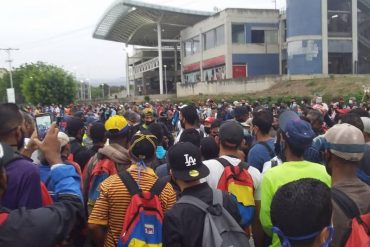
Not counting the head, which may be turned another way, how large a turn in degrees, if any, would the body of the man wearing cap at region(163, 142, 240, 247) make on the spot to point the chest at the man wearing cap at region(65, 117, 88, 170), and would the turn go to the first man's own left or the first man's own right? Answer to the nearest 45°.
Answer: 0° — they already face them

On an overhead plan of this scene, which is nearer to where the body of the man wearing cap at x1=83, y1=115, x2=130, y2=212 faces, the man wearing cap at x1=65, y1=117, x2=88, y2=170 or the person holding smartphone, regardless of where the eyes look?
the man wearing cap

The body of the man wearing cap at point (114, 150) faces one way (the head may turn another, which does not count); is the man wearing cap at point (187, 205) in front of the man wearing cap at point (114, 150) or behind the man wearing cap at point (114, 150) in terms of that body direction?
behind

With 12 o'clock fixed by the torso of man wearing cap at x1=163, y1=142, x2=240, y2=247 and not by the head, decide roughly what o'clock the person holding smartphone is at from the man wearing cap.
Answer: The person holding smartphone is roughly at 9 o'clock from the man wearing cap.

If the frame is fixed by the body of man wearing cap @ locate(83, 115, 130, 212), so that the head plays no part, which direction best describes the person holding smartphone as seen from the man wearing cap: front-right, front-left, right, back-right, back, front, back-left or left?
back

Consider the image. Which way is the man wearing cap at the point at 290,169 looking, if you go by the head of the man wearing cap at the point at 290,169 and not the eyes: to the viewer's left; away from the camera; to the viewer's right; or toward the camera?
away from the camera

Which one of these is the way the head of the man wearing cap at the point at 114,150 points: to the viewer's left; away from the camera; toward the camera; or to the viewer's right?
away from the camera

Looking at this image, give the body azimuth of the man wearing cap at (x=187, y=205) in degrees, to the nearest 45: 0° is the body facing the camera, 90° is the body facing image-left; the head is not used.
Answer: approximately 135°

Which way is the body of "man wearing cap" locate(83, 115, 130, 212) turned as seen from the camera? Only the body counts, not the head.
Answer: away from the camera

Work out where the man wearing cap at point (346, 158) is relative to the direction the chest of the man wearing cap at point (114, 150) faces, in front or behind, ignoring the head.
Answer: behind

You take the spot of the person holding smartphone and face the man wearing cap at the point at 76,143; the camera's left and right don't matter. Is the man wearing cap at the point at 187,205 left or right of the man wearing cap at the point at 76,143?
right

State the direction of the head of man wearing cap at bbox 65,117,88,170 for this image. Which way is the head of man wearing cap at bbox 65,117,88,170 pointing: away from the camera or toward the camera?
away from the camera

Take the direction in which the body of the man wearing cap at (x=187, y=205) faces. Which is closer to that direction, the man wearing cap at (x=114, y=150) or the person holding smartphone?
the man wearing cap
